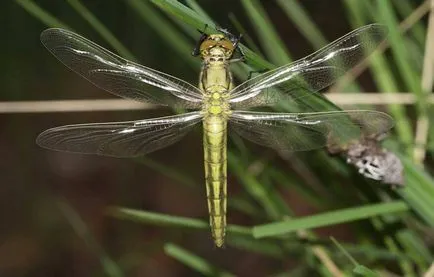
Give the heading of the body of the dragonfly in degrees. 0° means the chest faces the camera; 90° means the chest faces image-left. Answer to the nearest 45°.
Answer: approximately 180°
